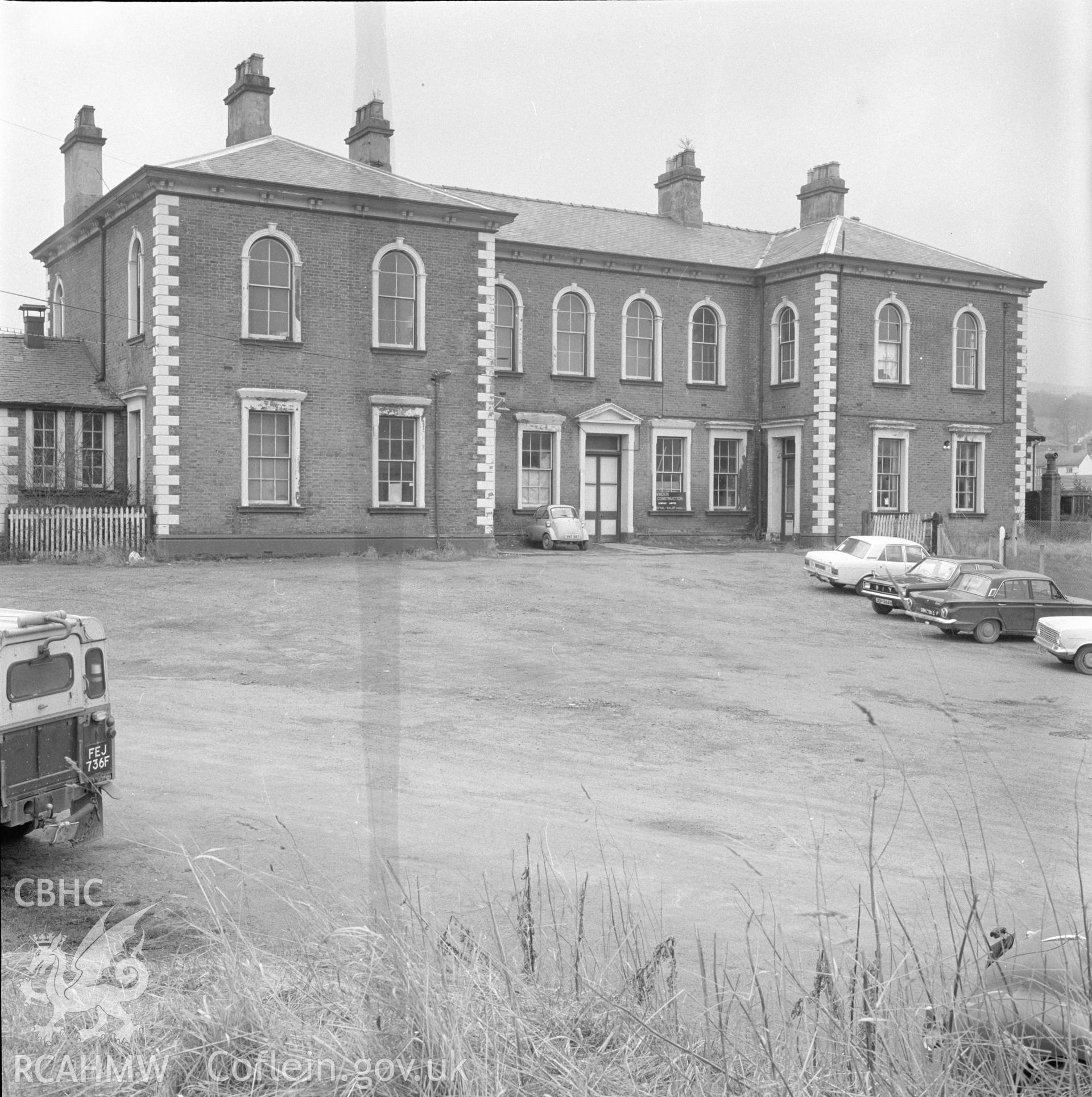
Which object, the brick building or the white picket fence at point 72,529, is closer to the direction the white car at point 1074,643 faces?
the white picket fence

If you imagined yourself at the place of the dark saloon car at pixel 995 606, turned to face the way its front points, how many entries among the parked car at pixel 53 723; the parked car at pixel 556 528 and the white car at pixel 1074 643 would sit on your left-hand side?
1

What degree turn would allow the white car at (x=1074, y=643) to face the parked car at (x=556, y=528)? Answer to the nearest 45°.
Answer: approximately 90° to its right

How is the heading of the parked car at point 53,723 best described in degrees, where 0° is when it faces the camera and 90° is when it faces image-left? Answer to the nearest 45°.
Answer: approximately 135°

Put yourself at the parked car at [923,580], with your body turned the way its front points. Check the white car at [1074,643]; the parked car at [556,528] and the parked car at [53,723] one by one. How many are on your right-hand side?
1

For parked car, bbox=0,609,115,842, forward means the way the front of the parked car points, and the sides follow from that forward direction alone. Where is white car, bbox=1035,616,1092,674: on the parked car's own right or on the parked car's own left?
on the parked car's own right

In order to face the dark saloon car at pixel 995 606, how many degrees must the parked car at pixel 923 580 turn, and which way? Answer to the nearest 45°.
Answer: approximately 90° to its left

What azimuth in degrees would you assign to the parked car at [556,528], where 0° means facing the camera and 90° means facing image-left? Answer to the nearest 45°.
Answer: approximately 315°

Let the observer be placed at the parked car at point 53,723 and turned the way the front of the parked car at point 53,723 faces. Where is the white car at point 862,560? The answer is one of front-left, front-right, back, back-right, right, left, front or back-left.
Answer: right
